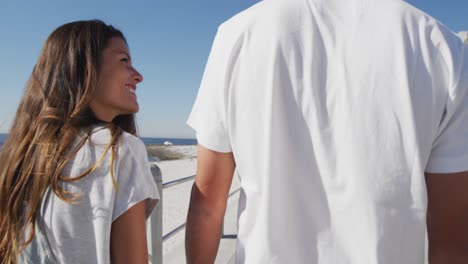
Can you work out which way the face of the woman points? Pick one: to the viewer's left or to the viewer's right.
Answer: to the viewer's right

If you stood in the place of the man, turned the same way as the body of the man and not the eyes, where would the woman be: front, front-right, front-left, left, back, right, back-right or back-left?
left

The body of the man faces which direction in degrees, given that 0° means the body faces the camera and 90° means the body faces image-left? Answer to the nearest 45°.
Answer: approximately 180°
